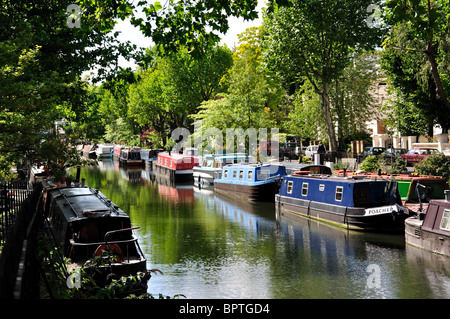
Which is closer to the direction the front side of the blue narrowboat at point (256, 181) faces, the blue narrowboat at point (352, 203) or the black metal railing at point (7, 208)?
the blue narrowboat

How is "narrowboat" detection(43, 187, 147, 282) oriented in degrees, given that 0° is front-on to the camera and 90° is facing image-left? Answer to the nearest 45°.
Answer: approximately 135°

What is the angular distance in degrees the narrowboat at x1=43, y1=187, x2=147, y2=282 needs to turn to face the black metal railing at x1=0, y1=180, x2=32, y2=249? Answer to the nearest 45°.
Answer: approximately 45° to its left
